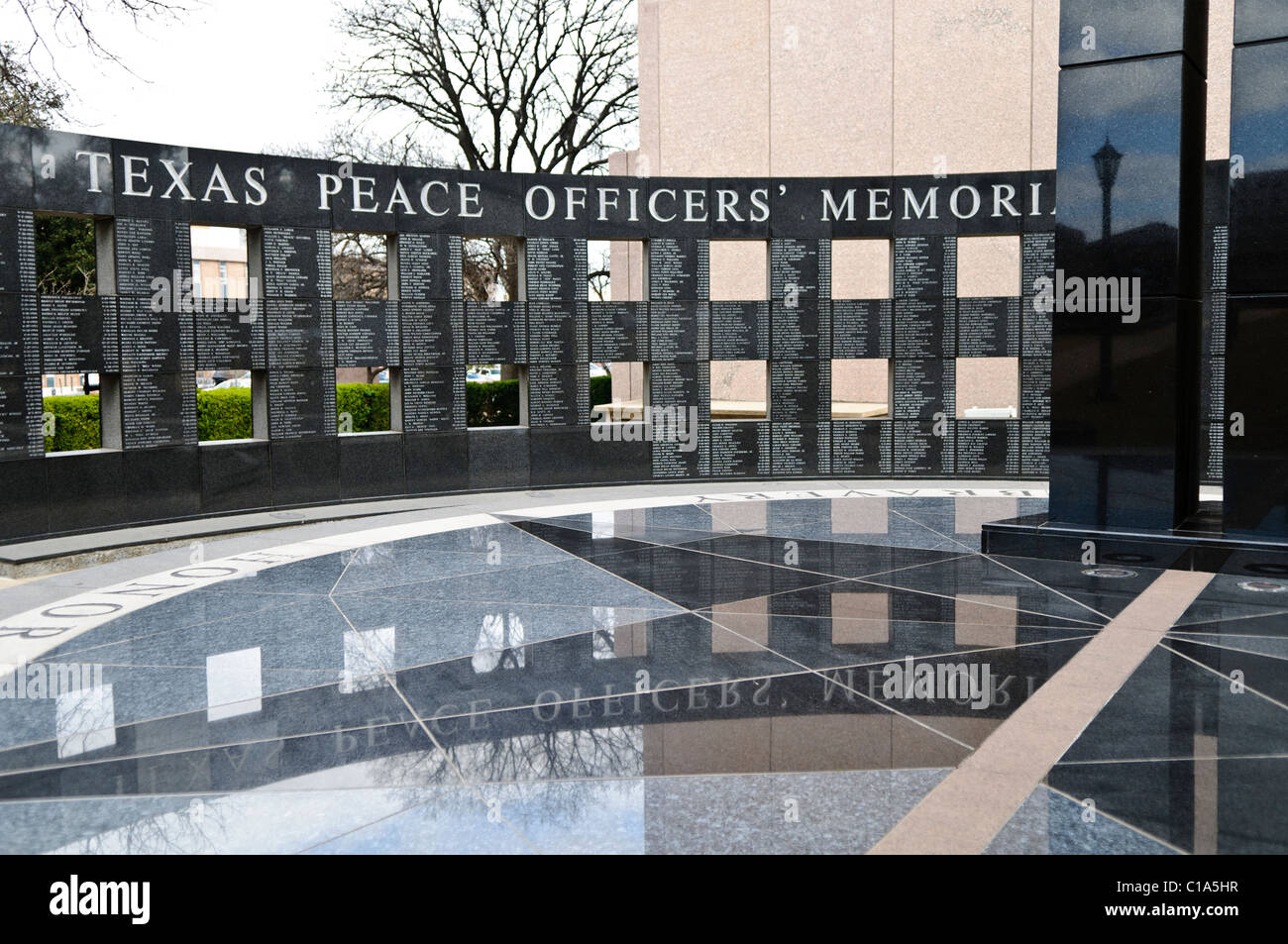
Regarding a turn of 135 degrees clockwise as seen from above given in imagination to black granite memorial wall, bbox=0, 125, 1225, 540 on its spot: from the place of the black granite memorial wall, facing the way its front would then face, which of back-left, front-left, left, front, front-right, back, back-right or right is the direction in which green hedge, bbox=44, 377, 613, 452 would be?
front

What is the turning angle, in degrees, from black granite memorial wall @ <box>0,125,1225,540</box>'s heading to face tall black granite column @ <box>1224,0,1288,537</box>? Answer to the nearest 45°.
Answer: approximately 45° to its left

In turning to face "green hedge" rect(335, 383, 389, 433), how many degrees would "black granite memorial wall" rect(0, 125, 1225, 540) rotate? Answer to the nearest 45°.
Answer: approximately 180°

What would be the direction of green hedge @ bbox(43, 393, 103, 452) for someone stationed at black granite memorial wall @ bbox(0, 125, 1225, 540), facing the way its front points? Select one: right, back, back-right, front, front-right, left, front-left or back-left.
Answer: back-right

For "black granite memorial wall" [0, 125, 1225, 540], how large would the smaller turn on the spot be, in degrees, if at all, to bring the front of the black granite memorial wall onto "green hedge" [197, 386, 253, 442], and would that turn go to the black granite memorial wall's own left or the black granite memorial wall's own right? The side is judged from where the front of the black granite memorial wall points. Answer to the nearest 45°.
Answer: approximately 135° to the black granite memorial wall's own right

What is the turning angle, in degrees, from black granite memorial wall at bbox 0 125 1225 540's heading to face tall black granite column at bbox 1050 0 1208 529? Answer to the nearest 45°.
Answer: approximately 45° to its left

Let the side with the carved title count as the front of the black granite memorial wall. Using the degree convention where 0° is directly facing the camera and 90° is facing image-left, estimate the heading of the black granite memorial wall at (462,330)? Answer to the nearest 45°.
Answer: approximately 0°
